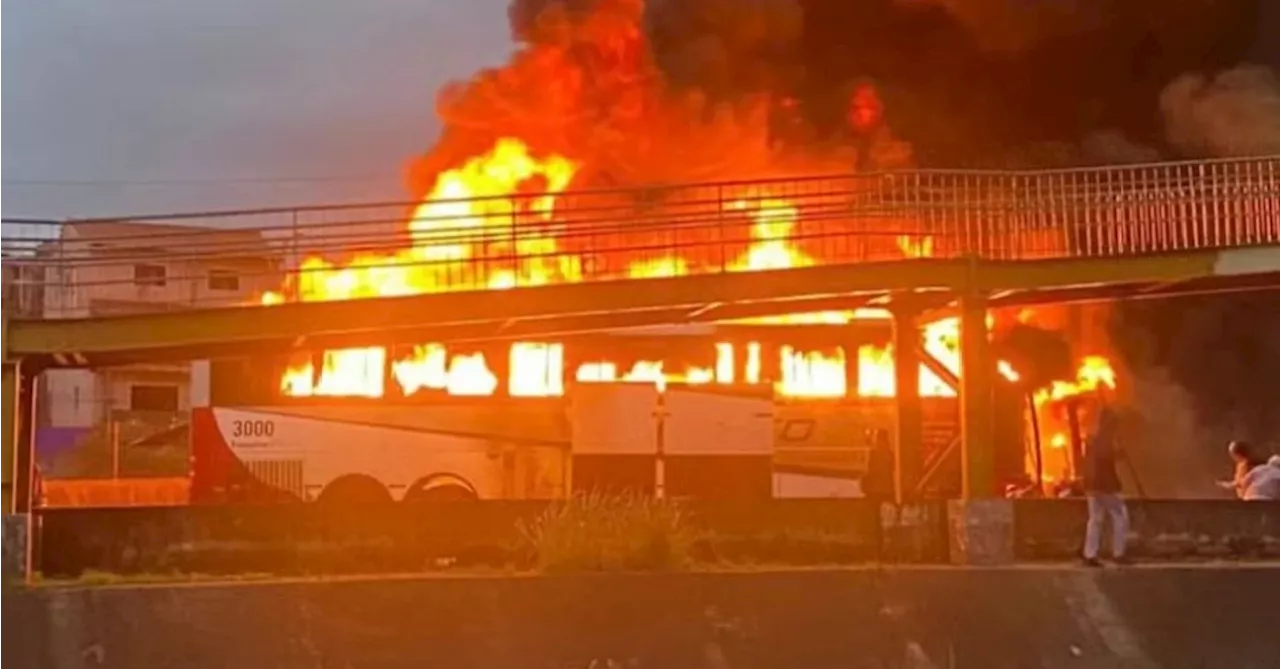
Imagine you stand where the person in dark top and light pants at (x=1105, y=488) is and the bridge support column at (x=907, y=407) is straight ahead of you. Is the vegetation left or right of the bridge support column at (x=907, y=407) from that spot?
left

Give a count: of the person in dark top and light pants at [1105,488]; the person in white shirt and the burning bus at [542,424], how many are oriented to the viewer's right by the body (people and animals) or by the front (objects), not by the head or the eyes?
1

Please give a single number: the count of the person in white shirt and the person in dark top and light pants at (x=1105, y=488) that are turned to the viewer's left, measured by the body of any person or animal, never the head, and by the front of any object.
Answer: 1

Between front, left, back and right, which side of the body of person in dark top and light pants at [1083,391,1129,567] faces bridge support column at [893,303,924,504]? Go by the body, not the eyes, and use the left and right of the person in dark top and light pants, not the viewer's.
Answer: left

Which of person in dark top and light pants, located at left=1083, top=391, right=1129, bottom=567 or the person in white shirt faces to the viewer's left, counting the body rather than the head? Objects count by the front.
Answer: the person in white shirt

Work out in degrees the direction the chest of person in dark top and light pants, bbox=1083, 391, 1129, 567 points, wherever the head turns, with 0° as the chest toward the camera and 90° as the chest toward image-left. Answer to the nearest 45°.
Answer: approximately 180°

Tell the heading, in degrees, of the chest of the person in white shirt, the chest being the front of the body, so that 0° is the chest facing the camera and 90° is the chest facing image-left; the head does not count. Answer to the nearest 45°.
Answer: approximately 90°

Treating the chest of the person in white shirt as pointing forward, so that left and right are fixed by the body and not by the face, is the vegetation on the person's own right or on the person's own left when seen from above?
on the person's own left

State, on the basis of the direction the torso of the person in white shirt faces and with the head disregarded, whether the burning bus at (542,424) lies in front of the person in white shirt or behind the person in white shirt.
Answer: in front

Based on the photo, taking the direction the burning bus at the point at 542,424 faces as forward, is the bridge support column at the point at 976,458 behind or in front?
in front

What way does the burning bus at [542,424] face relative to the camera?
to the viewer's right

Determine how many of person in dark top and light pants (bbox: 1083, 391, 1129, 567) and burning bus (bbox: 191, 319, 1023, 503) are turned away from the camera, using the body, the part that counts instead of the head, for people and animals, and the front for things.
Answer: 1

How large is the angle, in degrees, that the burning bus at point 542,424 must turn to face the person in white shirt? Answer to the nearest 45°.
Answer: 0° — it already faces them

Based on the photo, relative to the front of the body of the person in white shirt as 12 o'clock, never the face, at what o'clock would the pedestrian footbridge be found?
The pedestrian footbridge is roughly at 11 o'clock from the person in white shirt.

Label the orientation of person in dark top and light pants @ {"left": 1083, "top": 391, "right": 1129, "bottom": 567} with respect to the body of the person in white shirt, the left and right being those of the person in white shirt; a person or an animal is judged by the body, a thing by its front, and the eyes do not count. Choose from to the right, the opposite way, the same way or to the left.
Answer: to the right
